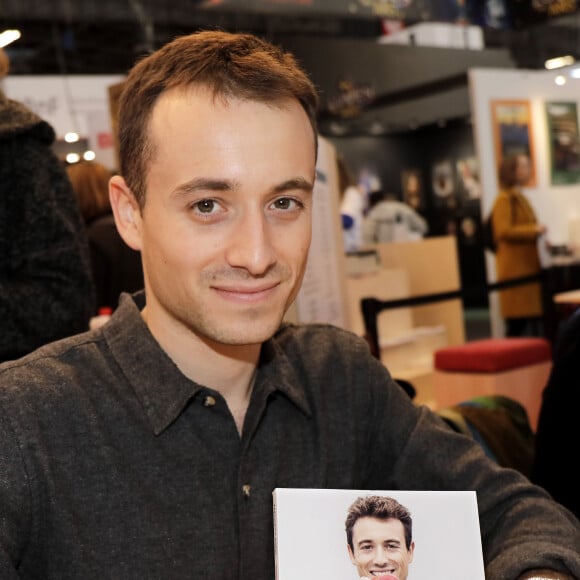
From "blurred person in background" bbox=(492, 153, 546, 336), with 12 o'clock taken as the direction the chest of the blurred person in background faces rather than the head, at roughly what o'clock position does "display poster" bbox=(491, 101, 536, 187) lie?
The display poster is roughly at 9 o'clock from the blurred person in background.

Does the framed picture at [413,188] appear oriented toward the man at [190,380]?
yes

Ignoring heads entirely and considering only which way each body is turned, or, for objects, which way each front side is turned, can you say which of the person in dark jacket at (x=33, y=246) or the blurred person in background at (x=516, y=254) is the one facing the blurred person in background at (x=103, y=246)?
the person in dark jacket

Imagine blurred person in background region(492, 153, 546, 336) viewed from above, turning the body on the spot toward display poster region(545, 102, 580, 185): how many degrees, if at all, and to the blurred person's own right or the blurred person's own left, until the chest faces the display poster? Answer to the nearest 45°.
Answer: approximately 90° to the blurred person's own left

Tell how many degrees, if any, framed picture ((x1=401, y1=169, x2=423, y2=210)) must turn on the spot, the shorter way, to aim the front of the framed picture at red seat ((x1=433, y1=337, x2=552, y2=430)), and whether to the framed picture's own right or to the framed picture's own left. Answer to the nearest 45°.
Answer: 0° — it already faces it

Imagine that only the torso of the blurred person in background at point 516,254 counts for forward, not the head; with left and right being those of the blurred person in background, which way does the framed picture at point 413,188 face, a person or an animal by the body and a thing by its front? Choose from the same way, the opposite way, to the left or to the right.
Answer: to the right

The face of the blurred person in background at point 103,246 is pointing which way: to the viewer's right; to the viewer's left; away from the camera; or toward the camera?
away from the camera

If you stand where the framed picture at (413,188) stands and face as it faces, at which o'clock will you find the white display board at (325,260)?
The white display board is roughly at 12 o'clock from the framed picture.

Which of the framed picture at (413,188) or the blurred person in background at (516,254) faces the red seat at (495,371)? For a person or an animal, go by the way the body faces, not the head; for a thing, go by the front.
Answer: the framed picture

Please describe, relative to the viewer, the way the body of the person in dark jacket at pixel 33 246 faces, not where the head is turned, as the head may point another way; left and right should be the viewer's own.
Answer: facing away from the viewer
